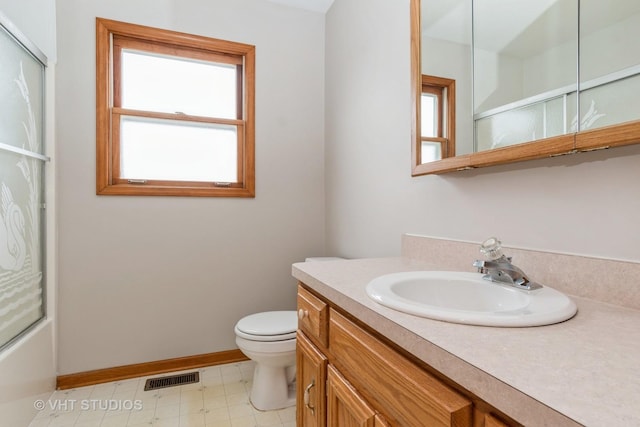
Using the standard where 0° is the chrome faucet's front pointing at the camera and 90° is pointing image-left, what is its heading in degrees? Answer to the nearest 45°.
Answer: approximately 45°

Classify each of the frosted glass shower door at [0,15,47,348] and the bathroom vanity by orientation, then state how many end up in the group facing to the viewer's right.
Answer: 1

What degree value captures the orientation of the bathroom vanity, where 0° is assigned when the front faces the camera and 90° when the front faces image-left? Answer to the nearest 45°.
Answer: approximately 45°

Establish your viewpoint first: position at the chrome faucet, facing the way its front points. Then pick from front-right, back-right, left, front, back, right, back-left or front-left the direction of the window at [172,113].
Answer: front-right

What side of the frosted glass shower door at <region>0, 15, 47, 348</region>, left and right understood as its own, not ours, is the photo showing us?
right

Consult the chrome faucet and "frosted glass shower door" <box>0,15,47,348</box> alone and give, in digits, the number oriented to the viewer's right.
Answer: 1

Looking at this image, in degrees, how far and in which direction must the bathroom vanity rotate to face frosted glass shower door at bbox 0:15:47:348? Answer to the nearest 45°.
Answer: approximately 45° to its right

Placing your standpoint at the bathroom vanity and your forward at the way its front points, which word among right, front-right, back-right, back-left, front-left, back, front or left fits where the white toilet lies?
right
